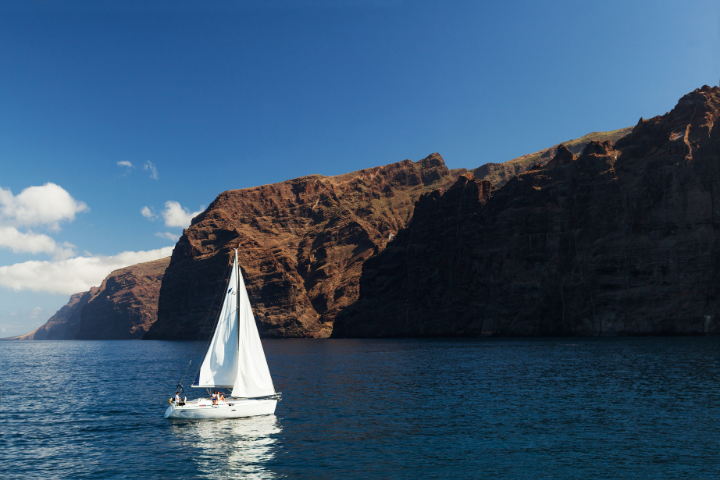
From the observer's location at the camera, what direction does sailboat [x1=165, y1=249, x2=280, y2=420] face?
facing to the right of the viewer
